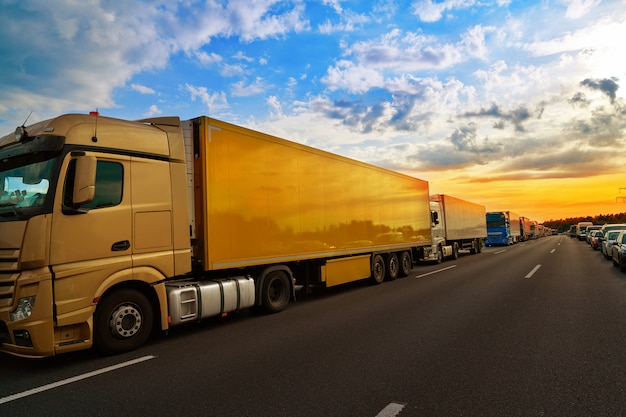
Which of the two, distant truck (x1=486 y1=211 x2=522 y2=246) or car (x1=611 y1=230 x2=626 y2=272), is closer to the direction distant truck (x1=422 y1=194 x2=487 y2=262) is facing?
the car

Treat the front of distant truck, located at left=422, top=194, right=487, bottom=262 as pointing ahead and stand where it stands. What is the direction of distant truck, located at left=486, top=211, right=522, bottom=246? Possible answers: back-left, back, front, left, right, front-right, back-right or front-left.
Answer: back-right

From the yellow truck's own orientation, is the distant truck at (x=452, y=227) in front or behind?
behind

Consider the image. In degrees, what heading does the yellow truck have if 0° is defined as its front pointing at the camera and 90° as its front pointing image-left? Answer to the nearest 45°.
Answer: approximately 45°

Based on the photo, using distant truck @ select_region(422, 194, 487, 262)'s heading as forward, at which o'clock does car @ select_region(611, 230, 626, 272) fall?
The car is roughly at 9 o'clock from the distant truck.

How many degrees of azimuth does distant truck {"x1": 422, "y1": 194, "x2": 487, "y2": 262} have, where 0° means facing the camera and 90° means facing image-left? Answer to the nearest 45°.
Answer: approximately 45°

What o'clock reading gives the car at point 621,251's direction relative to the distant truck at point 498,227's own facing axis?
The car is roughly at 12 o'clock from the distant truck.

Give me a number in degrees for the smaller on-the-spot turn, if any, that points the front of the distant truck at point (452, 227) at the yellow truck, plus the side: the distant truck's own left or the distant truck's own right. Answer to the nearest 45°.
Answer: approximately 45° to the distant truck's own left

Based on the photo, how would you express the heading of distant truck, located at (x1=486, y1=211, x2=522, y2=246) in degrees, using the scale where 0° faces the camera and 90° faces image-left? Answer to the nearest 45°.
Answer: approximately 45°

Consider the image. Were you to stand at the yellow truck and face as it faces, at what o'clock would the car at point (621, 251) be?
The car is roughly at 7 o'clock from the yellow truck.

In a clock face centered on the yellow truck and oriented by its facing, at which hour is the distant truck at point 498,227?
The distant truck is roughly at 6 o'clock from the yellow truck.
